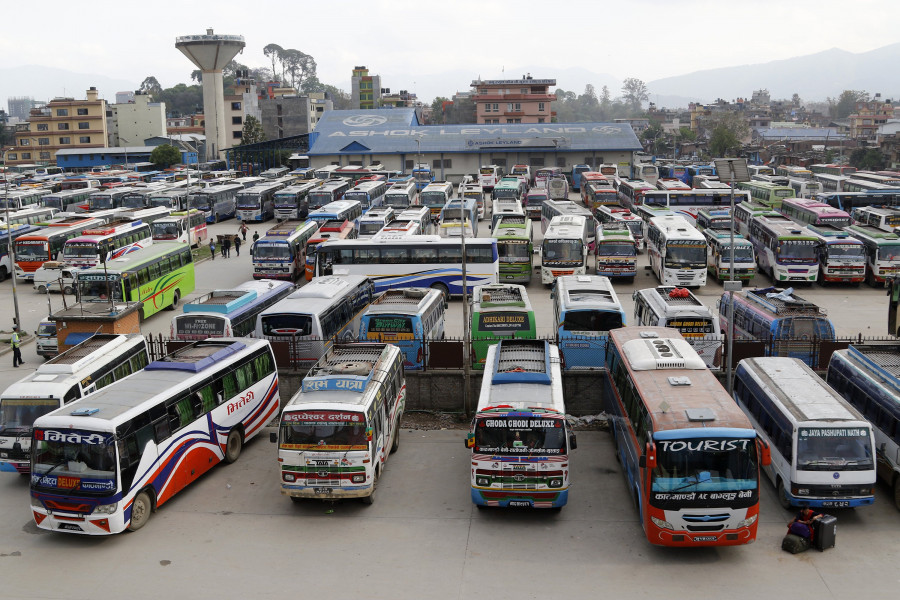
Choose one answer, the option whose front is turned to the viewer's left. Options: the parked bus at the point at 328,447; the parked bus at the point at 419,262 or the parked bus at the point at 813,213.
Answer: the parked bus at the point at 419,262

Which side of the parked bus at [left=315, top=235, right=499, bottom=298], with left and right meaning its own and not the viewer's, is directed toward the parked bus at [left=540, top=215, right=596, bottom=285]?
back

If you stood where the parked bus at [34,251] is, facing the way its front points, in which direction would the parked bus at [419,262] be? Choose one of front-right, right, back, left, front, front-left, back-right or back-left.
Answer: left

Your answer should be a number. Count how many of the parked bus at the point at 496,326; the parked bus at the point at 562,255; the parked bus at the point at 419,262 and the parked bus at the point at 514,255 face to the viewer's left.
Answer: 1

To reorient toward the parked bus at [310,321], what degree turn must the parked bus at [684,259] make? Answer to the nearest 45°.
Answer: approximately 45° to its right

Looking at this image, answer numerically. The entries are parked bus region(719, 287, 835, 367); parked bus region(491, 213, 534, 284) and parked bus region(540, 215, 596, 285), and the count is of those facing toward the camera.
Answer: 2

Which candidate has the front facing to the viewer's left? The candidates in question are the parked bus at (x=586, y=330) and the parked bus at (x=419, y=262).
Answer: the parked bus at (x=419, y=262)

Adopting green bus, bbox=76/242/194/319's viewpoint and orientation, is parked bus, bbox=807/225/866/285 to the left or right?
on its left

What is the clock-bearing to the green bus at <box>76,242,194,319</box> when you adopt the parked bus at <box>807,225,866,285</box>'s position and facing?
The green bus is roughly at 2 o'clock from the parked bus.

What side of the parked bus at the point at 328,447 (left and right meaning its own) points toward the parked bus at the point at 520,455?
left

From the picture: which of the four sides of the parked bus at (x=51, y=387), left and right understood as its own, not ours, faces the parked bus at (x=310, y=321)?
back
